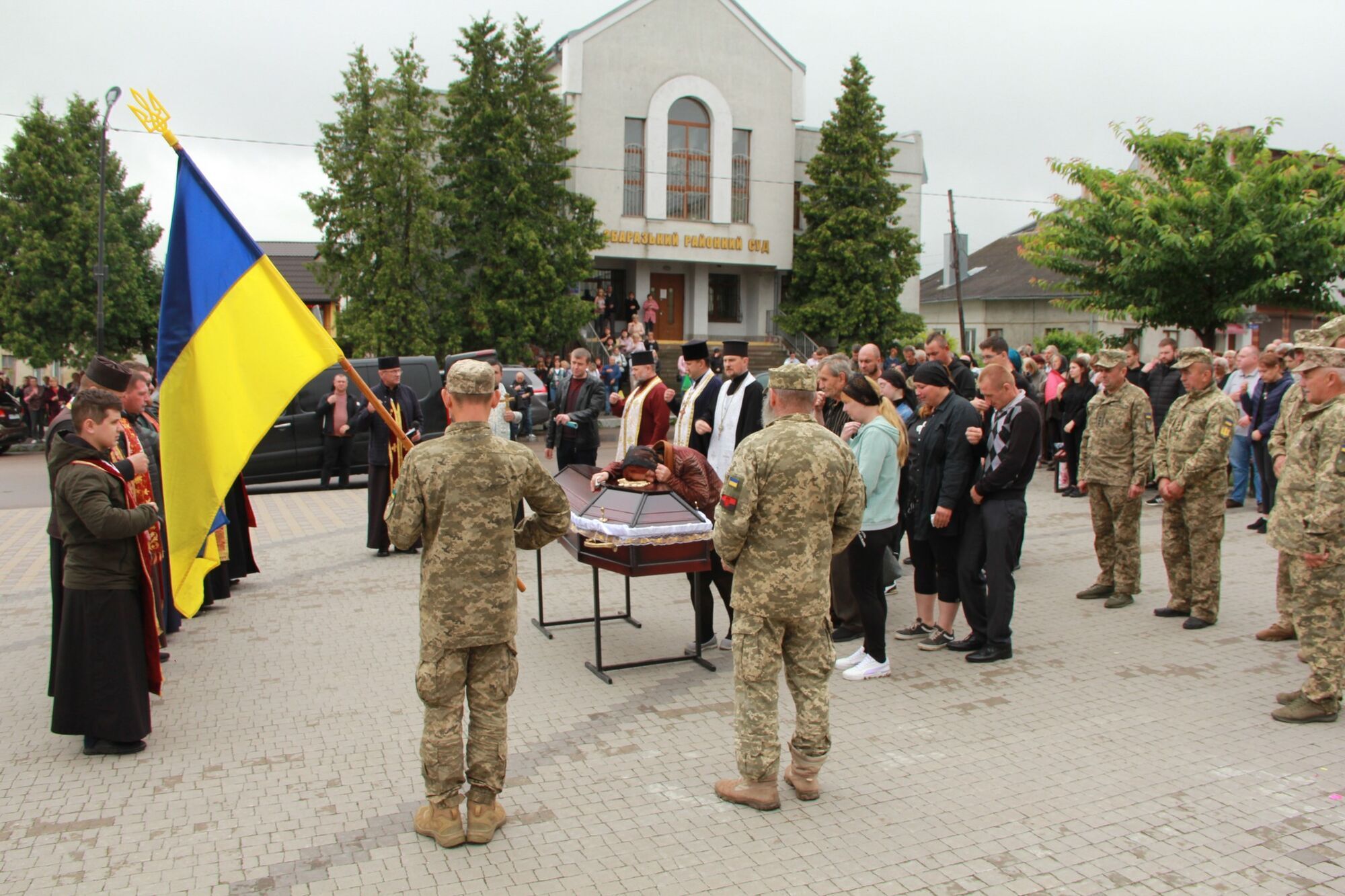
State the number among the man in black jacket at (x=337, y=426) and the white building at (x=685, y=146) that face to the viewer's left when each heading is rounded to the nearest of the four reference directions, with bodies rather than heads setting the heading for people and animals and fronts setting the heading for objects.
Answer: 0

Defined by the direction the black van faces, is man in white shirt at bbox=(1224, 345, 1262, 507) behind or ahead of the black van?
behind

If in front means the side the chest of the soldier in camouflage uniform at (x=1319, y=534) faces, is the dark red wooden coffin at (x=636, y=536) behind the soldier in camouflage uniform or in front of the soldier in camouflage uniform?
in front

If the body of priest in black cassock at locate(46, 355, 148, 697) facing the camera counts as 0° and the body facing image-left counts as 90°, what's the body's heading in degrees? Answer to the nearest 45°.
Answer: approximately 270°

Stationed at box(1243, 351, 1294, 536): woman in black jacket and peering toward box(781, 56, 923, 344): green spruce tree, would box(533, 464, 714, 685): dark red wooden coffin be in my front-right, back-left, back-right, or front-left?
back-left

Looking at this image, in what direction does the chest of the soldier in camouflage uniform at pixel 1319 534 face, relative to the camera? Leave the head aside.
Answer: to the viewer's left

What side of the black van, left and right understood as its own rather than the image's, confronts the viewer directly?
left

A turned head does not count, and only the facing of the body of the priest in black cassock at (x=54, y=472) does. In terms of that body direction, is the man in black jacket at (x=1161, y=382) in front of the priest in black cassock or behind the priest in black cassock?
in front

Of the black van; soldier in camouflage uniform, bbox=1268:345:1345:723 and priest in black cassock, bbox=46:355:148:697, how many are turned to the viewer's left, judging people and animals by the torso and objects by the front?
2

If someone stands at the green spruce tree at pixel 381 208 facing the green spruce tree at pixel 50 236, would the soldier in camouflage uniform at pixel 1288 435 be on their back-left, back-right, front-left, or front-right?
back-left

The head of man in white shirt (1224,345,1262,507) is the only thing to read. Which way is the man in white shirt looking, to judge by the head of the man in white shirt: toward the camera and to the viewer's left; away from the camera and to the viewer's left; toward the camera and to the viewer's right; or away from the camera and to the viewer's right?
toward the camera and to the viewer's left

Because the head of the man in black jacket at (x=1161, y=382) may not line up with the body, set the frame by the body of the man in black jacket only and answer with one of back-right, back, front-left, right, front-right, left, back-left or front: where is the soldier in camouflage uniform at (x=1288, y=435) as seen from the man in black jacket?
front-left

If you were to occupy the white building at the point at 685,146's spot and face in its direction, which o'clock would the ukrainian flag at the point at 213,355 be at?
The ukrainian flag is roughly at 12 o'clock from the white building.

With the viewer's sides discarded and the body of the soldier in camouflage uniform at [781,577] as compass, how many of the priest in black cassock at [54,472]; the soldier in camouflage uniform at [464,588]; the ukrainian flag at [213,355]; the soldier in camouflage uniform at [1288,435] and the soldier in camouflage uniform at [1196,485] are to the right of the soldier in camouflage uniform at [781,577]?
2

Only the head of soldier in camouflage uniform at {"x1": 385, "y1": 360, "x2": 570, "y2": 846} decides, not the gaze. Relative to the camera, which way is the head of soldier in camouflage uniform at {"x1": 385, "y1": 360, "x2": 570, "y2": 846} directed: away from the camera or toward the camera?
away from the camera

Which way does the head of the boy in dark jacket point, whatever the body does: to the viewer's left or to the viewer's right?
to the viewer's right

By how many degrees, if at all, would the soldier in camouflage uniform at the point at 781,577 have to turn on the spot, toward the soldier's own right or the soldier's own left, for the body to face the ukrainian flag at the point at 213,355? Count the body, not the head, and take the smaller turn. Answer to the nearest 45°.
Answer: approximately 45° to the soldier's own left
